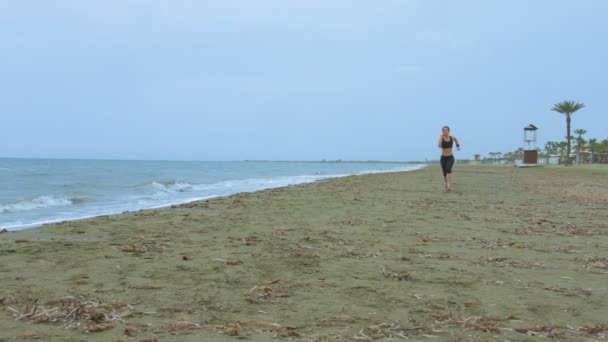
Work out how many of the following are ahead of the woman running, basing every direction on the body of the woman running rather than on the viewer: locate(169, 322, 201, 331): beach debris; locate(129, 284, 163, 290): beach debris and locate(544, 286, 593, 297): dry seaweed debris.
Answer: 3

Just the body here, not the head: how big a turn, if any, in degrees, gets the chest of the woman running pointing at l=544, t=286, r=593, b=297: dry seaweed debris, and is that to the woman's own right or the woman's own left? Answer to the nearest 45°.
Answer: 0° — they already face it

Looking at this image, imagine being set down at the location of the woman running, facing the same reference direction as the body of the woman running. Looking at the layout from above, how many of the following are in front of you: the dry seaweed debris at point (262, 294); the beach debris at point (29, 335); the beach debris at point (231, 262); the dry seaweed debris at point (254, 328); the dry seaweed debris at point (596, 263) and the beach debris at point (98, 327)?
6

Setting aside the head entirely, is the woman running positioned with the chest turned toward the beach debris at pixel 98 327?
yes

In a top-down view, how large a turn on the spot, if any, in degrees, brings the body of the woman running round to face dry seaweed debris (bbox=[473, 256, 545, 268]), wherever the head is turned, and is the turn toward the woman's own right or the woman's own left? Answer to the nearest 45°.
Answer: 0° — they already face it

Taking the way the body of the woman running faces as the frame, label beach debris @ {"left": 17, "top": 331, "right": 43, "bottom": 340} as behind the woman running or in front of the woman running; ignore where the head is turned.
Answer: in front

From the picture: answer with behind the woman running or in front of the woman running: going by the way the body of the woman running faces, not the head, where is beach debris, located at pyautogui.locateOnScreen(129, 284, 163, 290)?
in front

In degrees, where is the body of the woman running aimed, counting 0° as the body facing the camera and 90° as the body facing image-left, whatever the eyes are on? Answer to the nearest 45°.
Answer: approximately 0°

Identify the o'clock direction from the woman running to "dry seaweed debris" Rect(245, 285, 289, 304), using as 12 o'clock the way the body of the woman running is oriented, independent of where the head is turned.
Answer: The dry seaweed debris is roughly at 12 o'clock from the woman running.

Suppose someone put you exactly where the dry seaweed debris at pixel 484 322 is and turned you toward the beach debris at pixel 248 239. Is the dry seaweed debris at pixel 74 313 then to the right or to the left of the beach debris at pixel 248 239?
left

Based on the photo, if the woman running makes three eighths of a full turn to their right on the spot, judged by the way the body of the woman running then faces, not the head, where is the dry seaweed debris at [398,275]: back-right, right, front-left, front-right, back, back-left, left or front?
back-left

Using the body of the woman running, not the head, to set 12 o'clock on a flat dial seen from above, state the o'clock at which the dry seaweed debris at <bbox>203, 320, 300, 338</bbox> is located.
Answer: The dry seaweed debris is roughly at 12 o'clock from the woman running.
